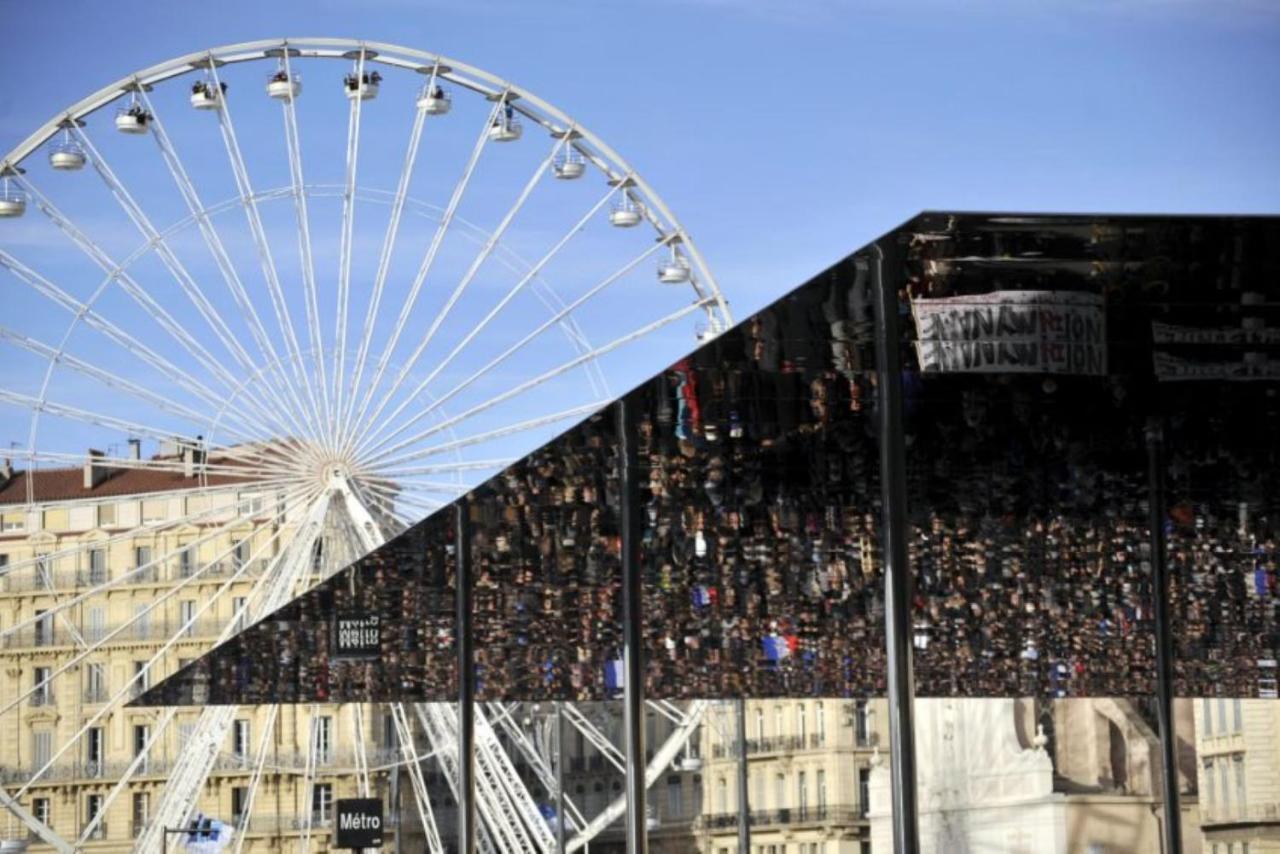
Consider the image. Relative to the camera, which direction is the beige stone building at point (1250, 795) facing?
toward the camera

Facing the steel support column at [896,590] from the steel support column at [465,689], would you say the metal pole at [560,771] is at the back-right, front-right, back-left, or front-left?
back-left

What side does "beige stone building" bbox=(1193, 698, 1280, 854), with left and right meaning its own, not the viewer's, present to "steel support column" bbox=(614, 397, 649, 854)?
front

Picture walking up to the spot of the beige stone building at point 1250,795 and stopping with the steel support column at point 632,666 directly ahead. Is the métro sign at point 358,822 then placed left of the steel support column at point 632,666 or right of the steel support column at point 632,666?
right

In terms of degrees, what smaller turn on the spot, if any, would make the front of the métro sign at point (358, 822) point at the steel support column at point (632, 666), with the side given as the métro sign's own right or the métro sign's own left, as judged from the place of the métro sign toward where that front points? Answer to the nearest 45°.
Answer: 0° — it already faces it

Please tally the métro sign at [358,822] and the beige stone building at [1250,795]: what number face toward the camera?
2

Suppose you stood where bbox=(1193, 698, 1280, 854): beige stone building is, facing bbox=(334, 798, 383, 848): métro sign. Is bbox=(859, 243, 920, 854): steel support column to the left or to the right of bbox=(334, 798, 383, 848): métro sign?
left

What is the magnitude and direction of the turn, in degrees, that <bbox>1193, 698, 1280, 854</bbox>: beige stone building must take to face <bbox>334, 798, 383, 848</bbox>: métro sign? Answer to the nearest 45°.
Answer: approximately 45° to its right

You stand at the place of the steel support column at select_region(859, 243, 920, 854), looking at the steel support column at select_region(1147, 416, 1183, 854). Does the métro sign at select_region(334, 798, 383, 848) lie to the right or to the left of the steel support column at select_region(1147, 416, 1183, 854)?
left

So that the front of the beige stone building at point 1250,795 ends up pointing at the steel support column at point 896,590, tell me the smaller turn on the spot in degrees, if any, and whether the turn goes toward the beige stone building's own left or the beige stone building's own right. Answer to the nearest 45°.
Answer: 0° — it already faces it

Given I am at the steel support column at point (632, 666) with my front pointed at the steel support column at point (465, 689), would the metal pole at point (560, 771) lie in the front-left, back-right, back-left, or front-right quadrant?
front-right

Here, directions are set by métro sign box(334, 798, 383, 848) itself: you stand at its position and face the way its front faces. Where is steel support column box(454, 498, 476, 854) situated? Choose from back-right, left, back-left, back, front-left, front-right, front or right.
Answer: front

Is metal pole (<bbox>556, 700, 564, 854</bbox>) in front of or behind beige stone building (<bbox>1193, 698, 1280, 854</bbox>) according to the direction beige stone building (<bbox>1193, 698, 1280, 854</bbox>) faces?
in front
